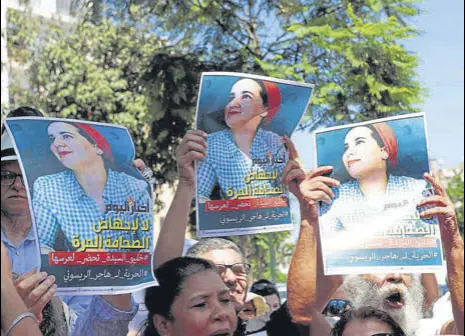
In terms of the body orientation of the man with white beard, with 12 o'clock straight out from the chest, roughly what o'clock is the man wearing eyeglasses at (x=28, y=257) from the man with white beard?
The man wearing eyeglasses is roughly at 4 o'clock from the man with white beard.

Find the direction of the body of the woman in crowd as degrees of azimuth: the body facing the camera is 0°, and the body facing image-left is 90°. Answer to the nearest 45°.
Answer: approximately 315°

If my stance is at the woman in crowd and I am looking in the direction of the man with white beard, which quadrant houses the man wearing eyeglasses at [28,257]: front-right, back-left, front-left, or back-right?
back-left

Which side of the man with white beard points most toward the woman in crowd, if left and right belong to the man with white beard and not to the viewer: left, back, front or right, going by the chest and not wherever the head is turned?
right

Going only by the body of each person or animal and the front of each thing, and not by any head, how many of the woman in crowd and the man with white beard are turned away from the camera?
0

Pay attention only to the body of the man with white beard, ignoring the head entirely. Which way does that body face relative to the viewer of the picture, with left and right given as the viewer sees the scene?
facing the viewer and to the right of the viewer

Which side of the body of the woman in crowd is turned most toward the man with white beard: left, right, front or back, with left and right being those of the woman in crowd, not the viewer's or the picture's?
left
